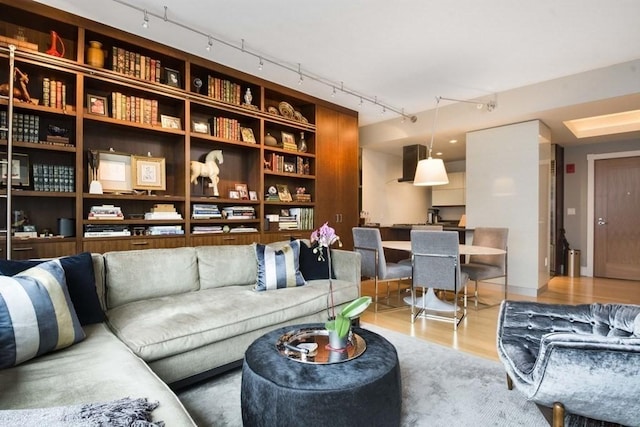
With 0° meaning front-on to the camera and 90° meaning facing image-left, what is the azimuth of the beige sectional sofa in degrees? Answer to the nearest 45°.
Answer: approximately 315°

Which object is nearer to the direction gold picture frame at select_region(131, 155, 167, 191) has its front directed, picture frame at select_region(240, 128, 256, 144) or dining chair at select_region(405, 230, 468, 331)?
the dining chair

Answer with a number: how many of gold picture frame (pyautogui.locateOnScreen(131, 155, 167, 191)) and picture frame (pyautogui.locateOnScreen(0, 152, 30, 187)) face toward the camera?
2

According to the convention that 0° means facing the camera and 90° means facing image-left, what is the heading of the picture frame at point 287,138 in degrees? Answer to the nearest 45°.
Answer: approximately 315°

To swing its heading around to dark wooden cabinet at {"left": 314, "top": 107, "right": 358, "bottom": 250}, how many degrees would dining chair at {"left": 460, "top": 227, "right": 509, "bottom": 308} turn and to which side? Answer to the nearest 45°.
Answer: approximately 45° to its right

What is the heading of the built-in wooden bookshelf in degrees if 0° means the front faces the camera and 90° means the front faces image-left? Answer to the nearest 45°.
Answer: approximately 315°

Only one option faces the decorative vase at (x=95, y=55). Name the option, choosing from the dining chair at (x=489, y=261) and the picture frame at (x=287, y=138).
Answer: the dining chair

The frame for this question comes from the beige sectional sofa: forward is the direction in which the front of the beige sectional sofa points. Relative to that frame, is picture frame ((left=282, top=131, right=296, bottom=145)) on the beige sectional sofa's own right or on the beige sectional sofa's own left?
on the beige sectional sofa's own left

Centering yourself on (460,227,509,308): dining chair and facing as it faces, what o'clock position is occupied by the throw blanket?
The throw blanket is roughly at 11 o'clock from the dining chair.

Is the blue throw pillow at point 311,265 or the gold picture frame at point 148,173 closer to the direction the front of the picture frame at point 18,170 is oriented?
the blue throw pillow

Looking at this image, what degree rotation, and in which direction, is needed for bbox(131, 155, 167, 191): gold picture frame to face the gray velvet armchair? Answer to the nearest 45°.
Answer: approximately 45° to its left
